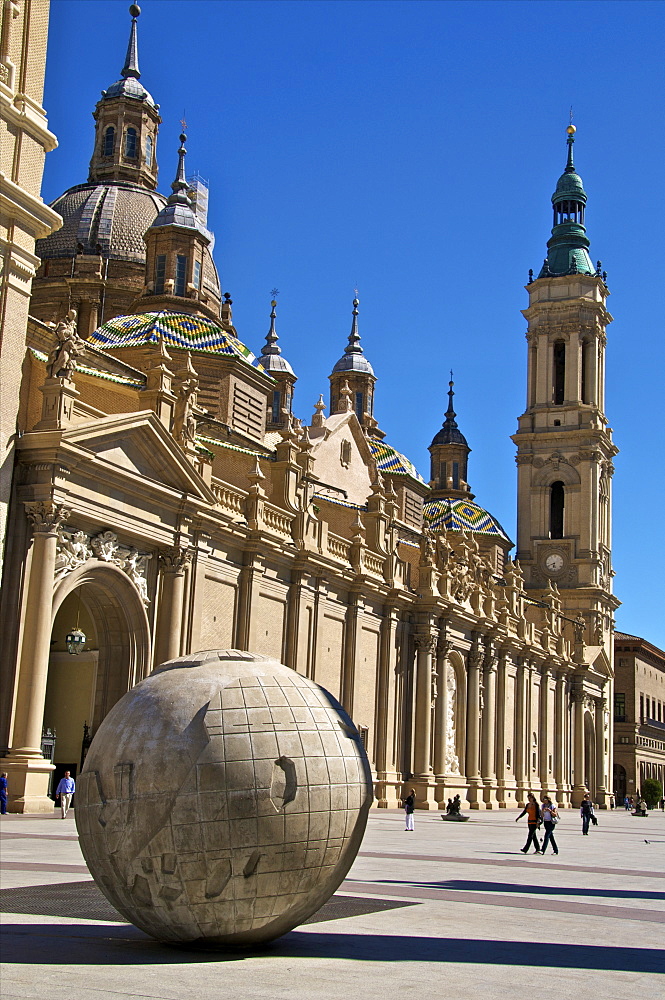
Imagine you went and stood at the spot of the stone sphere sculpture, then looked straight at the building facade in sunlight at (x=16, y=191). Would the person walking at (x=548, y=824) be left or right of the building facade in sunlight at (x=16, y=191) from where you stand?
right

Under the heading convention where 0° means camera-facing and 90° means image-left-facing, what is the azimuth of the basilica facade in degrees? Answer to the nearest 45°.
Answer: approximately 315°

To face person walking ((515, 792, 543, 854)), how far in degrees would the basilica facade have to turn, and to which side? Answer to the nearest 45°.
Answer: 0° — it already faces them

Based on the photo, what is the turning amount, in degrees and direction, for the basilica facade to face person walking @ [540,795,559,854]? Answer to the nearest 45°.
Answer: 0° — it already faces them

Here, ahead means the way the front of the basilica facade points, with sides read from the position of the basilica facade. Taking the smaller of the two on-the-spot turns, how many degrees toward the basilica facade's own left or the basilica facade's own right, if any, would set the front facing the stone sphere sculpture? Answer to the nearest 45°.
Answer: approximately 45° to the basilica facade's own right
